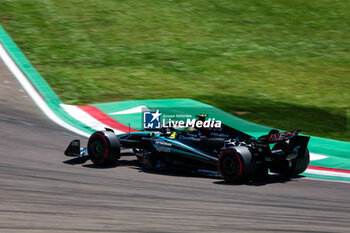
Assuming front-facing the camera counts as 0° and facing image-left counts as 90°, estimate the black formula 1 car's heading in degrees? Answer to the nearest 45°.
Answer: approximately 135°
